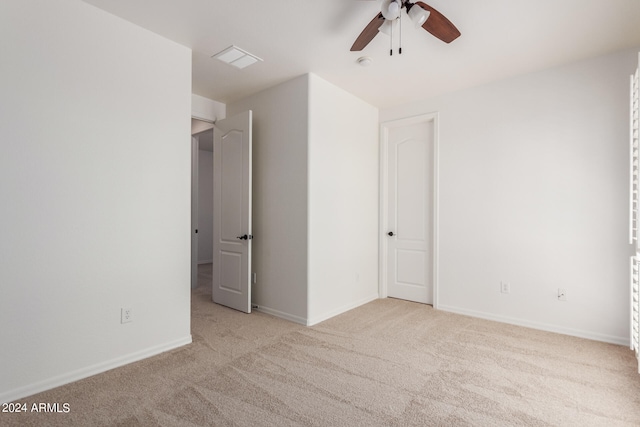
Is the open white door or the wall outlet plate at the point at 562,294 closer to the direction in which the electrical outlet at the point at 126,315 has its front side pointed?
the wall outlet plate

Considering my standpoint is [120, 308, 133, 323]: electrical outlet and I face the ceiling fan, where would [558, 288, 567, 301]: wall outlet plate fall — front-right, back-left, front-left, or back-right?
front-left

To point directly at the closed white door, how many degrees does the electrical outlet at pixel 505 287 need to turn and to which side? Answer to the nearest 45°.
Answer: approximately 90° to its right

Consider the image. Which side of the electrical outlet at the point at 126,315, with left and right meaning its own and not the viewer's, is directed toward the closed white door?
left

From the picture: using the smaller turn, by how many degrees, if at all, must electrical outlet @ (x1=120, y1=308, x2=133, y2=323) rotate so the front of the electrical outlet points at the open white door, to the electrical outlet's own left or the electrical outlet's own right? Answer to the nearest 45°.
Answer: approximately 135° to the electrical outlet's own left

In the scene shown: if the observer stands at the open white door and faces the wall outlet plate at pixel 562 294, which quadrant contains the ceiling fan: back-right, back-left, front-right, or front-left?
front-right

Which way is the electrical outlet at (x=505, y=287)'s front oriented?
toward the camera

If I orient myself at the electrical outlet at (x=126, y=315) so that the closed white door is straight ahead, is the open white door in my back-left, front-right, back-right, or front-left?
front-left

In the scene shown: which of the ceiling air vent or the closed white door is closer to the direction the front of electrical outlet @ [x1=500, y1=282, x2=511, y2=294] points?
the ceiling air vent
